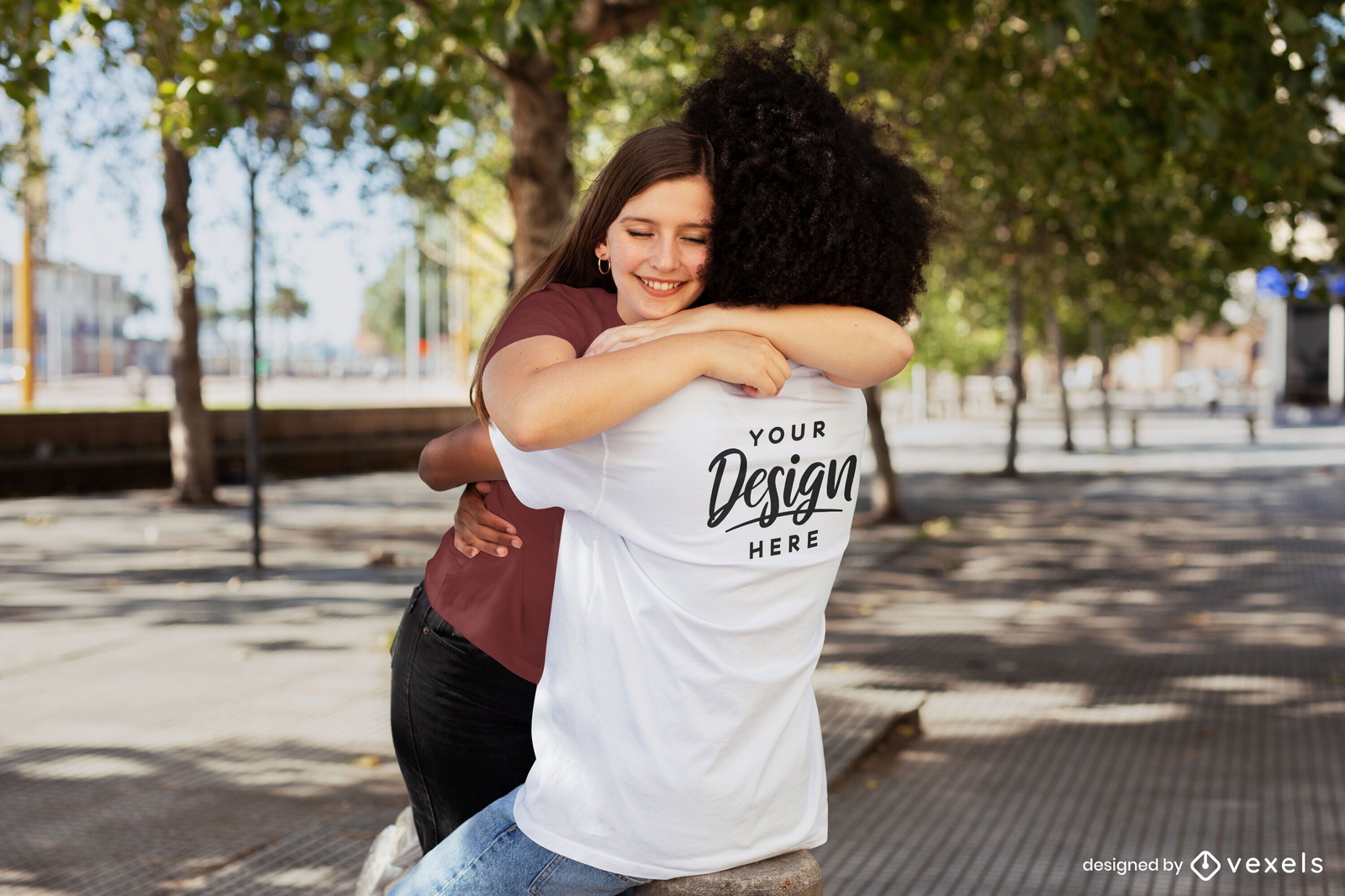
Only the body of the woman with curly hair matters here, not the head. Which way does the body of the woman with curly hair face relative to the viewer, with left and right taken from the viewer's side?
facing away from the viewer and to the left of the viewer

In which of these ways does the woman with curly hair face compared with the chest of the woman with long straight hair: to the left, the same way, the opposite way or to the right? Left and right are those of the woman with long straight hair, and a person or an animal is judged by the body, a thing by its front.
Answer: the opposite way

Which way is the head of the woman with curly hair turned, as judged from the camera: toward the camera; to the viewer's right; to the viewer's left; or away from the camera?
away from the camera

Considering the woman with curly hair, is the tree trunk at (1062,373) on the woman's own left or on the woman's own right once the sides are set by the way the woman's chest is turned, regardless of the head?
on the woman's own right

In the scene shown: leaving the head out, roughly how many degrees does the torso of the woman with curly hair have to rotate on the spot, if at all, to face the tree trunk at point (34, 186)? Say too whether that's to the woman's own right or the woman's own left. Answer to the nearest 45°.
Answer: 0° — they already face it

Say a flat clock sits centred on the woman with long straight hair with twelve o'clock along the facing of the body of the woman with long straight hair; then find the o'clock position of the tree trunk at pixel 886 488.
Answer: The tree trunk is roughly at 8 o'clock from the woman with long straight hair.

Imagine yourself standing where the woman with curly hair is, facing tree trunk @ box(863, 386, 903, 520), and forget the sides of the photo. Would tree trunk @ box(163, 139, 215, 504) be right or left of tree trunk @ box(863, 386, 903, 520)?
left

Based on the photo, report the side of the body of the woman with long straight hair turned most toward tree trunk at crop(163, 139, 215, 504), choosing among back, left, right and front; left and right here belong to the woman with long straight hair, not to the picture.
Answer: back

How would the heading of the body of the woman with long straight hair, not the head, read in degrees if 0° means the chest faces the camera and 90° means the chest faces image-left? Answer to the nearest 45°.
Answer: approximately 315°

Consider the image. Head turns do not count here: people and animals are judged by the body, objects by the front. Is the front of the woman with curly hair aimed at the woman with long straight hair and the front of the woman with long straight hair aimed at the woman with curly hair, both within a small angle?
yes

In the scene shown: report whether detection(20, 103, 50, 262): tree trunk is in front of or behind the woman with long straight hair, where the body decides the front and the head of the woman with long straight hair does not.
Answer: behind

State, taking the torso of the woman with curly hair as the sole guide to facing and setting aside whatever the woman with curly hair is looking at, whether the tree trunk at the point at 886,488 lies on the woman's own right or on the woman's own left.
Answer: on the woman's own right

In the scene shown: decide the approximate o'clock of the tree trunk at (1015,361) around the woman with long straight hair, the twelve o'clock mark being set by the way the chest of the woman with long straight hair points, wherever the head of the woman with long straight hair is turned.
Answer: The tree trunk is roughly at 8 o'clock from the woman with long straight hair.
